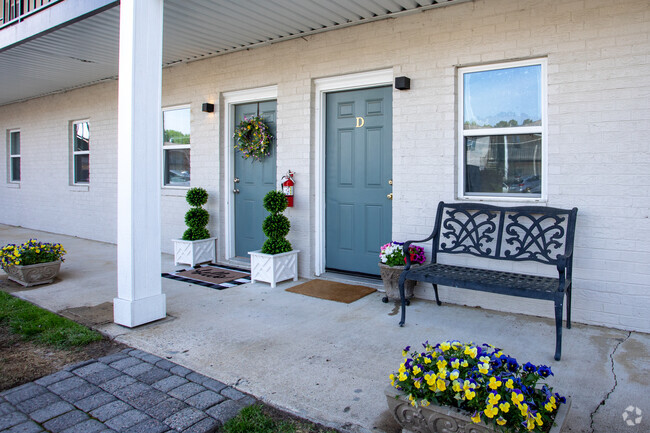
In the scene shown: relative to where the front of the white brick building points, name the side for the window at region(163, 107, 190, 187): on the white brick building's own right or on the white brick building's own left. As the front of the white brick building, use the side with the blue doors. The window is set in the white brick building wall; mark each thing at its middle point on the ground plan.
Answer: on the white brick building's own right

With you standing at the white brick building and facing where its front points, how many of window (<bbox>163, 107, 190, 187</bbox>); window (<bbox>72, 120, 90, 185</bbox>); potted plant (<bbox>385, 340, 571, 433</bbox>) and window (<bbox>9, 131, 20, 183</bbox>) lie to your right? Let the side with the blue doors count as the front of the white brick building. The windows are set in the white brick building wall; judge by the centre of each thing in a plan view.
3

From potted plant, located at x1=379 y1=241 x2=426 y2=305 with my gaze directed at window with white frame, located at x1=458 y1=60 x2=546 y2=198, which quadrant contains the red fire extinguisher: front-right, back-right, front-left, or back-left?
back-left

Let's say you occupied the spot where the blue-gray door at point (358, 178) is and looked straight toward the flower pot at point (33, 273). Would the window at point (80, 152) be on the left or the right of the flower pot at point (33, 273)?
right

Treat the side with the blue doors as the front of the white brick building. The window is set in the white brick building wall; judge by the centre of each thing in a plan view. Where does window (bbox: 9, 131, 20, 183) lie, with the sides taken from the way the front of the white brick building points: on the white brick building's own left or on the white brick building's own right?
on the white brick building's own right

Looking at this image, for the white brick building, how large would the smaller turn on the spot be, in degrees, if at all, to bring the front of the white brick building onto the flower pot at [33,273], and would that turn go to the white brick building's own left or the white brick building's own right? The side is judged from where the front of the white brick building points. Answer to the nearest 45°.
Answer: approximately 45° to the white brick building's own right

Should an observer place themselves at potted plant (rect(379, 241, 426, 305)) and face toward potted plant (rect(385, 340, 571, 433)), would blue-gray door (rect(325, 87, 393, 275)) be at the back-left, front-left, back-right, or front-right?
back-right

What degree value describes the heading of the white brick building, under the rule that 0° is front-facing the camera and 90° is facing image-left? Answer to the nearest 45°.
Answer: approximately 45°

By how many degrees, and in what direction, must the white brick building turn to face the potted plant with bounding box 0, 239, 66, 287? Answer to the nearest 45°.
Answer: approximately 45° to its right

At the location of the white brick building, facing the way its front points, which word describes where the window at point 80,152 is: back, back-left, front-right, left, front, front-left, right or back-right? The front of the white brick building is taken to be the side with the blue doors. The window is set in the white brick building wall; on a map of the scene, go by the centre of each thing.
right
